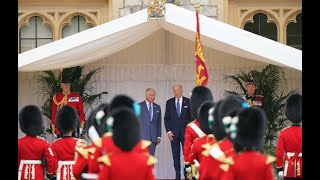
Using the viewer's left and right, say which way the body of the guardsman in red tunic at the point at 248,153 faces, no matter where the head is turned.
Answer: facing away from the viewer

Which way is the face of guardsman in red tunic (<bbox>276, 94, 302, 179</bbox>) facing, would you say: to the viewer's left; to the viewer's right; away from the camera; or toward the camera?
away from the camera

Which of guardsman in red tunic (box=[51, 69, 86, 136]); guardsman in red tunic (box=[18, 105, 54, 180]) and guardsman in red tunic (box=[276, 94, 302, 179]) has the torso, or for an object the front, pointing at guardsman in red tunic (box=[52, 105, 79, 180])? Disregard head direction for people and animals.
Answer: guardsman in red tunic (box=[51, 69, 86, 136])

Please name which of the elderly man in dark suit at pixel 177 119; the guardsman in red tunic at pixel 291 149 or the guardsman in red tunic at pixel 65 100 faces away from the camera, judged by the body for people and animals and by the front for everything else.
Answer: the guardsman in red tunic at pixel 291 149

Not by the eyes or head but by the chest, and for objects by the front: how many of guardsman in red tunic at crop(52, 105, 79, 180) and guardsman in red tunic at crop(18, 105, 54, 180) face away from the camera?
2

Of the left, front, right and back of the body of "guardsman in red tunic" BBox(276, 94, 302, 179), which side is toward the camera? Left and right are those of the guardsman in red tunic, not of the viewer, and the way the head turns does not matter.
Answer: back

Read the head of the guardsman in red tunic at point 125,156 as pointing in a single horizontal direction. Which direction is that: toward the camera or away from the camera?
away from the camera

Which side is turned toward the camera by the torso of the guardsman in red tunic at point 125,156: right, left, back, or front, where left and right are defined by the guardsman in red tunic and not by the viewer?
back

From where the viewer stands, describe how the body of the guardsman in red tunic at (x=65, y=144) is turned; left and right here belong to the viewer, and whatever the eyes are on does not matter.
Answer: facing away from the viewer

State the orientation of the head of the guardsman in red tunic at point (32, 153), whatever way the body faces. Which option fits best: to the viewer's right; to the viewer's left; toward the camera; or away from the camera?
away from the camera

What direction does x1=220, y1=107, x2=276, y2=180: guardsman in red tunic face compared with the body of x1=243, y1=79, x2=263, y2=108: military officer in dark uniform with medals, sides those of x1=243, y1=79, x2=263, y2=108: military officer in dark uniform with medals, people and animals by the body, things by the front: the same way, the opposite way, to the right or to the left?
the opposite way
